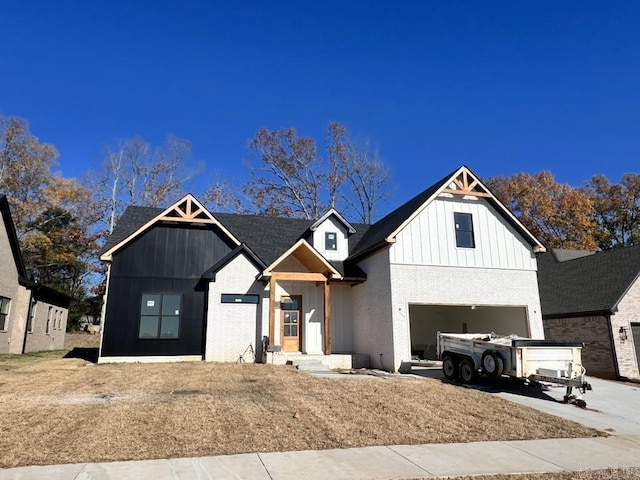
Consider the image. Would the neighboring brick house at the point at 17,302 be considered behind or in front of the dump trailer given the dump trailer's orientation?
behind

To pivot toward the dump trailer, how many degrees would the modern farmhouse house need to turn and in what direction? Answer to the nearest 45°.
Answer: approximately 45° to its left

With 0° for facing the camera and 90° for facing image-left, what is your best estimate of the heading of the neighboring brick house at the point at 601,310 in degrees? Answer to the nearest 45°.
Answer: approximately 315°

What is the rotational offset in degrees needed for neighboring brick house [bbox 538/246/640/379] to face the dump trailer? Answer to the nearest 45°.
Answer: approximately 45° to its right

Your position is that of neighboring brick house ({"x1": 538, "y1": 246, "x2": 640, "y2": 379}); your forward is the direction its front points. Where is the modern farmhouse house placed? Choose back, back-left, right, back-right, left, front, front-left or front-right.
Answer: right

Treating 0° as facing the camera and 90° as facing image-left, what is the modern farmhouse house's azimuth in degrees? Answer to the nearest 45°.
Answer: approximately 0°

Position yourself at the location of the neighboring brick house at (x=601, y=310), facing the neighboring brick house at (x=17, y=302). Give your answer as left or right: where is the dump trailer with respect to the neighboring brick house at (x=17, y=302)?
left

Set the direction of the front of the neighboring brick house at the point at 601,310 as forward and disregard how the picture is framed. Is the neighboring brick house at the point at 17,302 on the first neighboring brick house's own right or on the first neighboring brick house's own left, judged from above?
on the first neighboring brick house's own right

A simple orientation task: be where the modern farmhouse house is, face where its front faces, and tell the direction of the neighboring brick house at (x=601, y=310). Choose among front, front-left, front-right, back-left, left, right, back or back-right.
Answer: left

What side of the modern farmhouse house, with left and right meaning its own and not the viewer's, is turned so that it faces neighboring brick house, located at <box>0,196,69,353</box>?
right

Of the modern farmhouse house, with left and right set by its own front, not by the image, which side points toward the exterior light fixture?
left

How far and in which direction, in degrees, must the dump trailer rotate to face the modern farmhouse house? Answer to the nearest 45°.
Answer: approximately 135° to its right

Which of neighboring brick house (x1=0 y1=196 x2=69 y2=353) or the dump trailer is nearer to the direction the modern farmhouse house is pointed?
the dump trailer
